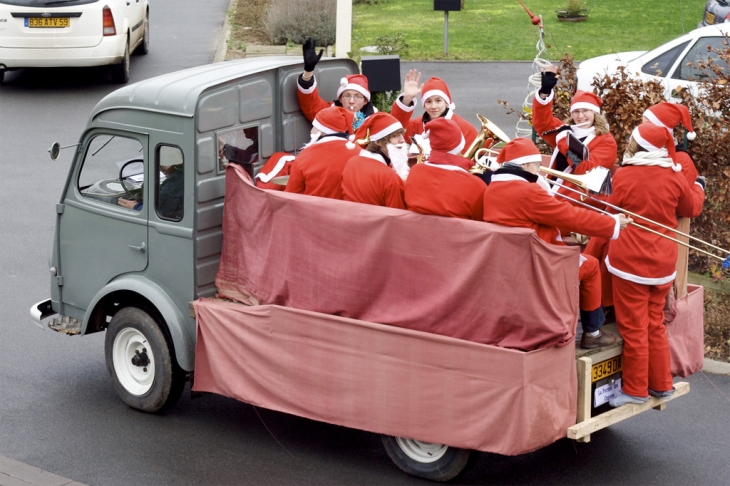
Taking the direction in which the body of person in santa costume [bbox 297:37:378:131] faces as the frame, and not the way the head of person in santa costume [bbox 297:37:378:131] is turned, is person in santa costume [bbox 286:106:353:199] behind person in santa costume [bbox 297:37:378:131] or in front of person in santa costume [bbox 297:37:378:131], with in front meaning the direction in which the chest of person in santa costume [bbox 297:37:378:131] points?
in front

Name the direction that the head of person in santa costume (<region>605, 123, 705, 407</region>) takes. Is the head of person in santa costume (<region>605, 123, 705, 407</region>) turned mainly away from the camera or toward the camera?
away from the camera

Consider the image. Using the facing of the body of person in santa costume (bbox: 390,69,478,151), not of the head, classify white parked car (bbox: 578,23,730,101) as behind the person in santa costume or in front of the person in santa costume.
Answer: behind

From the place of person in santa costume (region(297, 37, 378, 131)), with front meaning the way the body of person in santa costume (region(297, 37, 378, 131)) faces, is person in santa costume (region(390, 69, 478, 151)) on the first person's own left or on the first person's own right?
on the first person's own left

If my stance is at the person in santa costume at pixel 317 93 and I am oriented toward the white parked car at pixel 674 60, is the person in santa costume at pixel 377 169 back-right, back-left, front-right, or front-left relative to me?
back-right

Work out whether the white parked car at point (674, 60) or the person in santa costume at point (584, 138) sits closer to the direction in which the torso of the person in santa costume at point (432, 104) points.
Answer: the person in santa costume

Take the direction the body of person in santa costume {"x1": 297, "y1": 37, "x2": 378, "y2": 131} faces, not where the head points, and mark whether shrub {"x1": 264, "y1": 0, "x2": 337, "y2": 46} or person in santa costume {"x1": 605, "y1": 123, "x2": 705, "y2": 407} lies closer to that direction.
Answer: the person in santa costume

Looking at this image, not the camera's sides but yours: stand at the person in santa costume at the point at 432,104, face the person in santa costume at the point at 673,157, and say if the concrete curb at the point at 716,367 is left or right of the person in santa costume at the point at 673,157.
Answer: left
